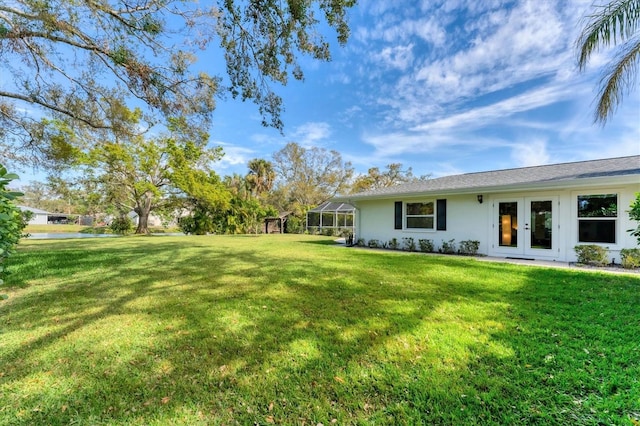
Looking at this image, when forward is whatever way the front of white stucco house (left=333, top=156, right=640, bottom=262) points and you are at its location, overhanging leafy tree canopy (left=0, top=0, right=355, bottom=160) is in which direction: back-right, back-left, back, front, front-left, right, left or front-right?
front

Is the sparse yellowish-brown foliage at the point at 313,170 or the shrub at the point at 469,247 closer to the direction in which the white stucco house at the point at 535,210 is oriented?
the shrub

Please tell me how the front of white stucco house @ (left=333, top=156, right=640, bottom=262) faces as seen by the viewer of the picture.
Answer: facing the viewer and to the left of the viewer

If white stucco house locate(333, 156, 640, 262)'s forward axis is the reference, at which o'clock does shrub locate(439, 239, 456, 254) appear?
The shrub is roughly at 2 o'clock from the white stucco house.

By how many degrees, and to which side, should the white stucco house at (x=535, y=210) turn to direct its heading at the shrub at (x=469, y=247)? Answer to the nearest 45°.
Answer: approximately 45° to its right

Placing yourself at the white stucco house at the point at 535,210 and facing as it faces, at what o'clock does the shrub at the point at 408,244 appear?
The shrub is roughly at 2 o'clock from the white stucco house.

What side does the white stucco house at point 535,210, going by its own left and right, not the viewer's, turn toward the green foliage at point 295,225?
right

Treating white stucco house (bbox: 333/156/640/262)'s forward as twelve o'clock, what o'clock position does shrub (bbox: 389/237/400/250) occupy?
The shrub is roughly at 2 o'clock from the white stucco house.

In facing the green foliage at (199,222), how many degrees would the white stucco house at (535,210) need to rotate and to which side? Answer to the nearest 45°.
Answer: approximately 45° to its right

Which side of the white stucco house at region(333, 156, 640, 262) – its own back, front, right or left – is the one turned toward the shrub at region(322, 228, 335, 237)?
right

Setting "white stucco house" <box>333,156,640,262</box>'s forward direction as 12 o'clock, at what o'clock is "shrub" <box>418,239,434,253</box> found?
The shrub is roughly at 2 o'clock from the white stucco house.
